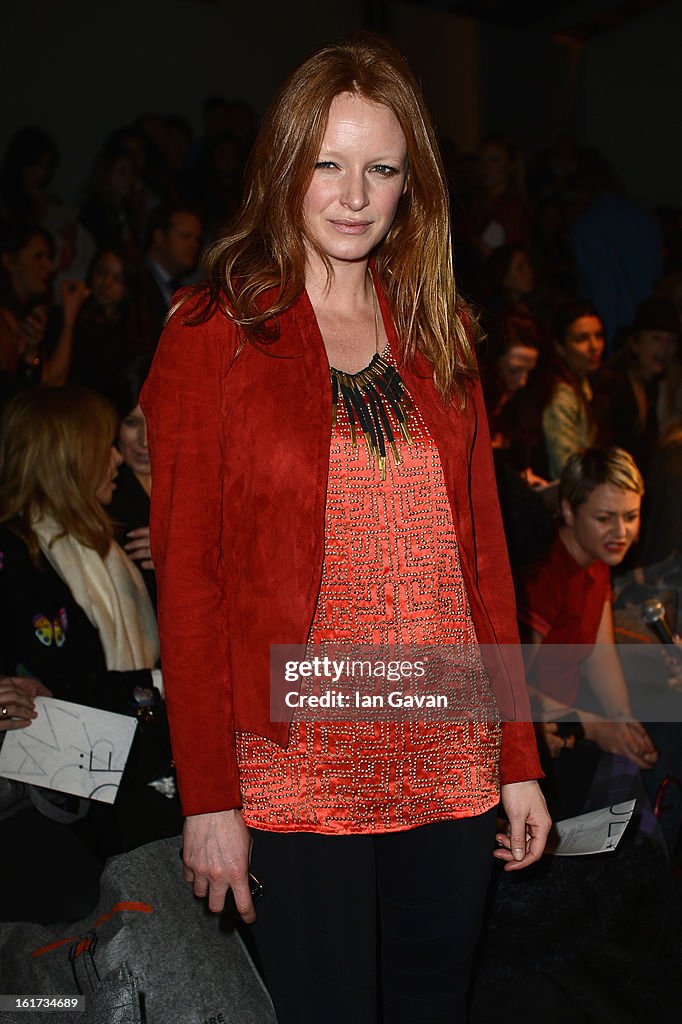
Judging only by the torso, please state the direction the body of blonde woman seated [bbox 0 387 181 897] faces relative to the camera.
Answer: to the viewer's right

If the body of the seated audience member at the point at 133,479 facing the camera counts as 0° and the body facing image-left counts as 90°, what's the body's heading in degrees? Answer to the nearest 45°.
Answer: approximately 0°

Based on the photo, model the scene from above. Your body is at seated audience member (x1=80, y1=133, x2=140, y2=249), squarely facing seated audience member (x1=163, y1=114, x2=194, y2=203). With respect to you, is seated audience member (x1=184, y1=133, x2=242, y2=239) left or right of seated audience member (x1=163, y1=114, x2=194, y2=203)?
right

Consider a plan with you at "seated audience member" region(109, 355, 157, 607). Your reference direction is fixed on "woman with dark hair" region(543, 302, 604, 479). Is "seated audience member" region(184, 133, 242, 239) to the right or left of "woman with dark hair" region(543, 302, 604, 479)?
left

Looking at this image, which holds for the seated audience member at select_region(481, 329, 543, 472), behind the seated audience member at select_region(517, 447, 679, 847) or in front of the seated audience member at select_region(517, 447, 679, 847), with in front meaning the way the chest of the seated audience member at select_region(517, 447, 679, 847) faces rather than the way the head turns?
behind

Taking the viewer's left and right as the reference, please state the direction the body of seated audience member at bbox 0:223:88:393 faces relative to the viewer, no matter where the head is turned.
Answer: facing the viewer and to the right of the viewer
